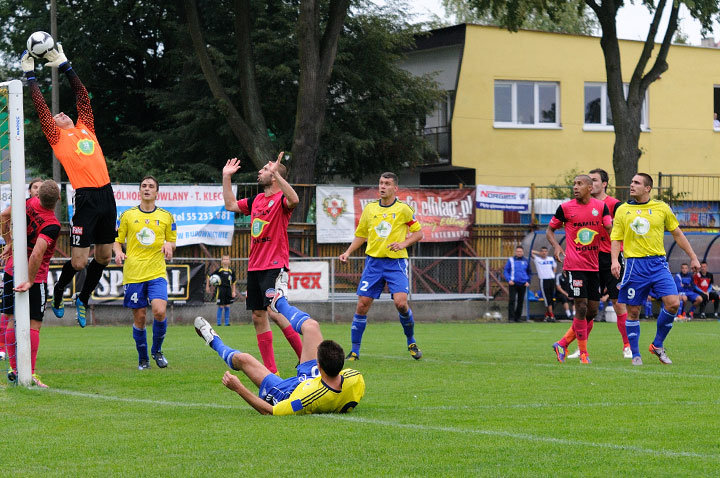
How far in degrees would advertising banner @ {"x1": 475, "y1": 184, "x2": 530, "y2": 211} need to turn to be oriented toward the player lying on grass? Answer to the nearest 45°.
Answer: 0° — it already faces them

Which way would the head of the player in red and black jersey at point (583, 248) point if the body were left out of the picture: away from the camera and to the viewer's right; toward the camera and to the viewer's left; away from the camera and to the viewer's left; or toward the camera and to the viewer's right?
toward the camera and to the viewer's left

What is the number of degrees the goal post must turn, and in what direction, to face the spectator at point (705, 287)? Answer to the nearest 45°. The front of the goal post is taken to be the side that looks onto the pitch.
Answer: approximately 45° to its left

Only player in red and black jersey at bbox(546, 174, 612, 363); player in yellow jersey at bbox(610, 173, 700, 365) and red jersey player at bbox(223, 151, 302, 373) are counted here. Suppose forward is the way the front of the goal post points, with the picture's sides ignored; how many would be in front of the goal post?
3

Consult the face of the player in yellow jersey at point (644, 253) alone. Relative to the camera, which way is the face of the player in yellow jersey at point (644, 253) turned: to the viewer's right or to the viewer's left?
to the viewer's left

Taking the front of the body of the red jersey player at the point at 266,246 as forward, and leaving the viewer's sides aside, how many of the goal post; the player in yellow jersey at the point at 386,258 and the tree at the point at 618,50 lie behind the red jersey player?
2

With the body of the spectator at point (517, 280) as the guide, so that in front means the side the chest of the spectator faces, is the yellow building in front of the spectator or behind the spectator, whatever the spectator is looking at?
behind

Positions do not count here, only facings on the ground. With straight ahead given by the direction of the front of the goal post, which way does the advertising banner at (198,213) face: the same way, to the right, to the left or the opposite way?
to the right

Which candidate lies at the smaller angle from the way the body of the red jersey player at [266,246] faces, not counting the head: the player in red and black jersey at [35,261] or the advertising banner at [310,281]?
the player in red and black jersey

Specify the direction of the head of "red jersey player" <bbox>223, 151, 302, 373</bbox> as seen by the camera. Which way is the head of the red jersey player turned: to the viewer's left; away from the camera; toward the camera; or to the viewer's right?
to the viewer's left

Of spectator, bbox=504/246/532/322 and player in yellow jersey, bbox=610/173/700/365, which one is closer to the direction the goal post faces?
the player in yellow jersey

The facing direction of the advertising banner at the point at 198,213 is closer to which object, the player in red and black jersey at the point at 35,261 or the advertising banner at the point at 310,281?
the player in red and black jersey

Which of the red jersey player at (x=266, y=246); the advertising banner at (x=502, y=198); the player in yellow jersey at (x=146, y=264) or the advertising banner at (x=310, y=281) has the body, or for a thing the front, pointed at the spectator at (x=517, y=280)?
the advertising banner at (x=502, y=198)
